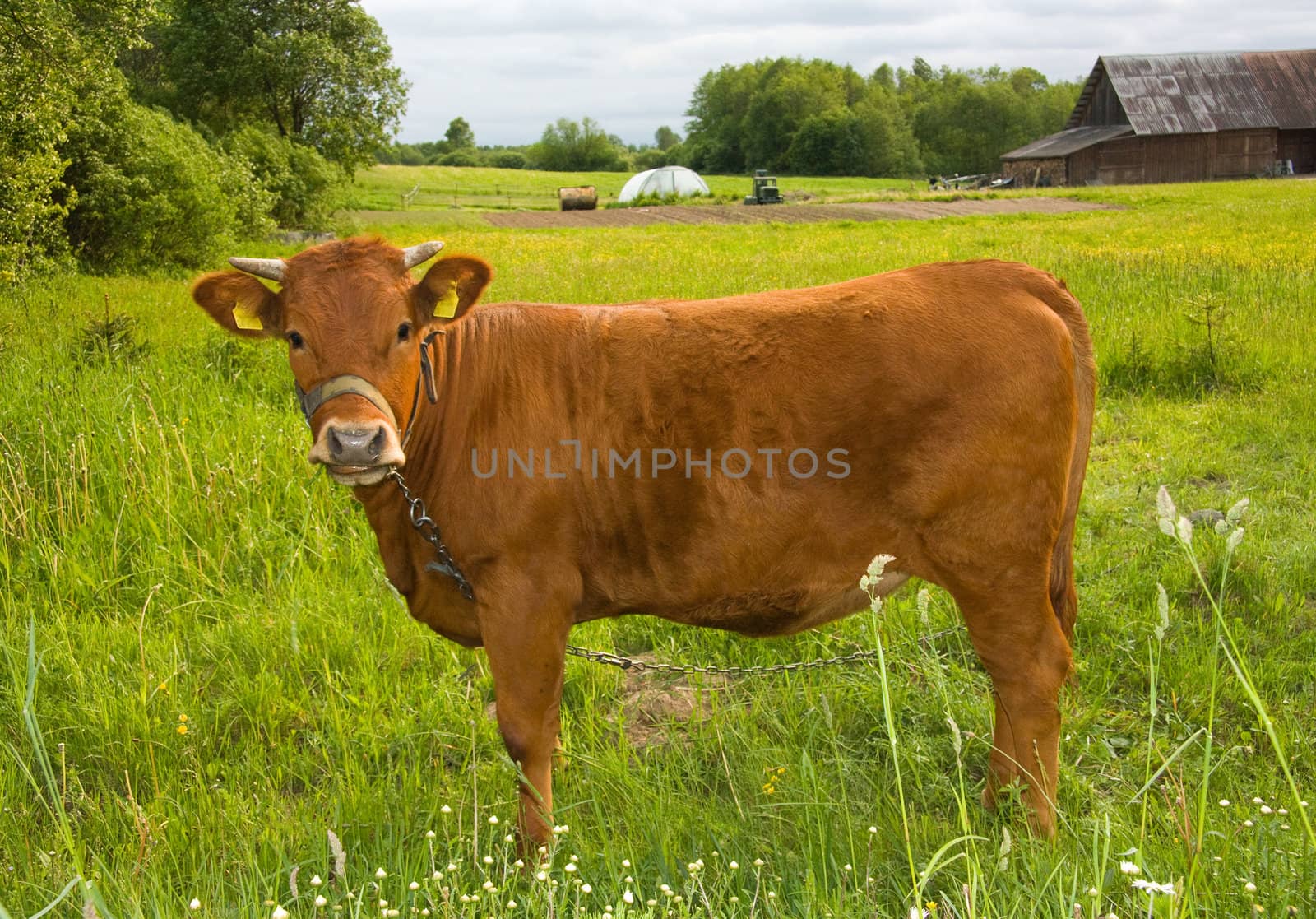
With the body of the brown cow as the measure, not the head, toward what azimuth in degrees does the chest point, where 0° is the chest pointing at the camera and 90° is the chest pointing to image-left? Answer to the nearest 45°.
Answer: approximately 90°

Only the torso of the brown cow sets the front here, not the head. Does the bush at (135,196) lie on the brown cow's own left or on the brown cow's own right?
on the brown cow's own right

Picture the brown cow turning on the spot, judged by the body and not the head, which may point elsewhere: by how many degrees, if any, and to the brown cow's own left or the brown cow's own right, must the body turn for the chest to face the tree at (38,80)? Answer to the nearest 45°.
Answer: approximately 45° to the brown cow's own right

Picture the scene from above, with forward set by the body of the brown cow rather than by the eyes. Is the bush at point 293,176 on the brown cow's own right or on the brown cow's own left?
on the brown cow's own right

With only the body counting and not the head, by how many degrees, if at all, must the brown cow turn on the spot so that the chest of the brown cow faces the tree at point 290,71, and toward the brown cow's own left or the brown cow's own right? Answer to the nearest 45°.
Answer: approximately 90° to the brown cow's own right

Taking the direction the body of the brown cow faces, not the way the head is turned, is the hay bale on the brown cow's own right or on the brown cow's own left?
on the brown cow's own right
